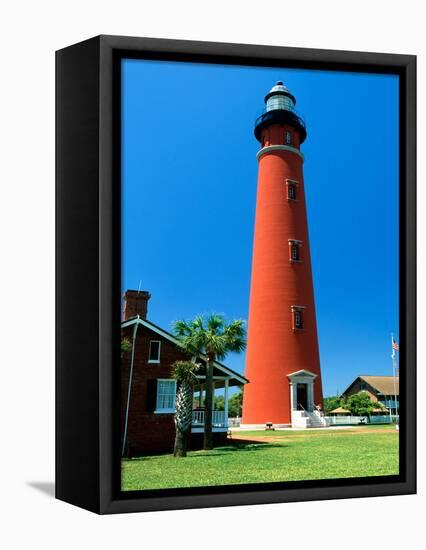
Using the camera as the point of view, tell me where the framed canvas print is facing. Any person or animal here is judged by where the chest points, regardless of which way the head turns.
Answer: facing the viewer and to the right of the viewer
